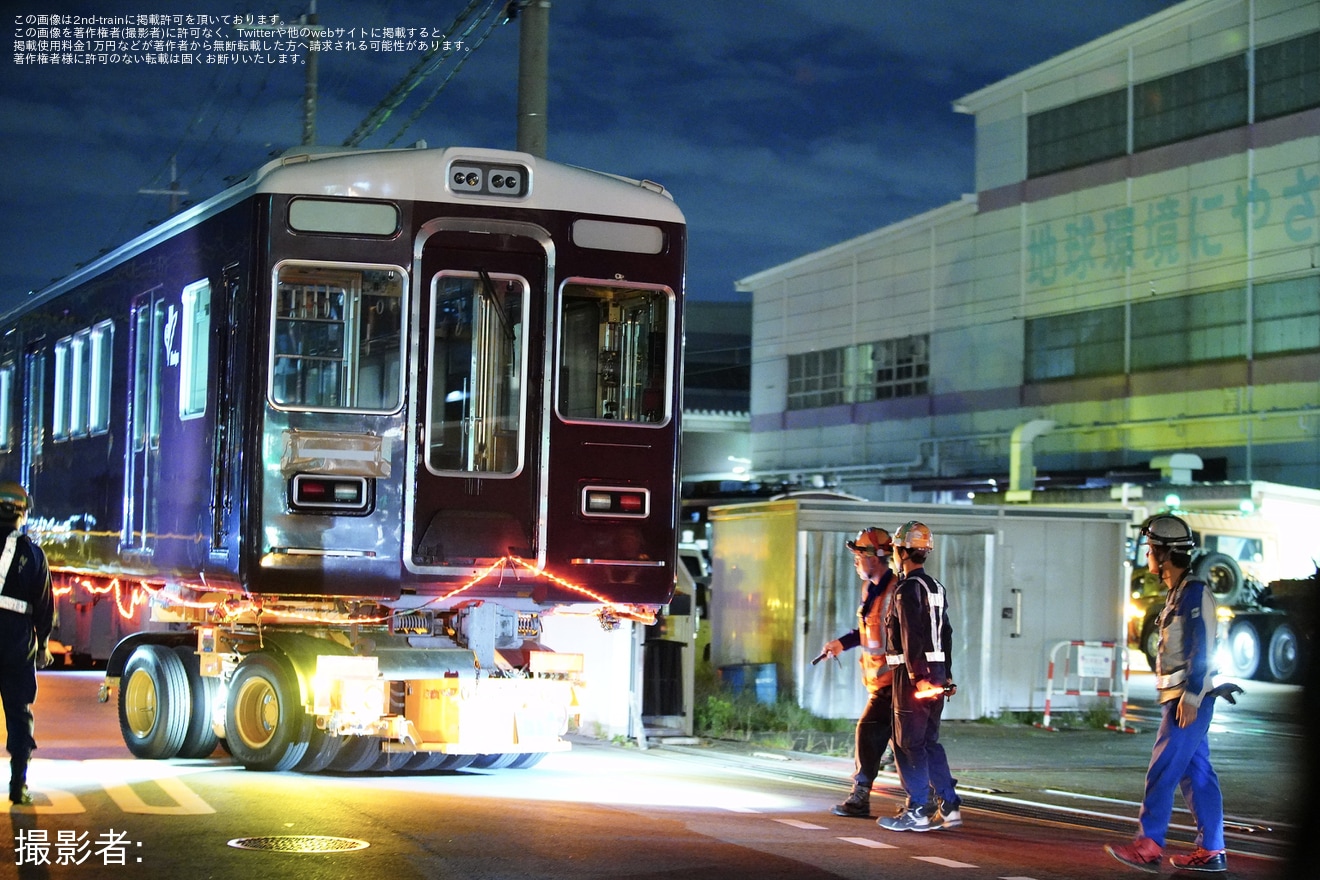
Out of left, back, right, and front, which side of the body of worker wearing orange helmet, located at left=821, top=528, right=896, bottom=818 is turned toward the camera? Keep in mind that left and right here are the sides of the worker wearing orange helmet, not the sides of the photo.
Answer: left

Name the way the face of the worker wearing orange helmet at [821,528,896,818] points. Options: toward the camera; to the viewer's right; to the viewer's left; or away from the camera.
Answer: to the viewer's left

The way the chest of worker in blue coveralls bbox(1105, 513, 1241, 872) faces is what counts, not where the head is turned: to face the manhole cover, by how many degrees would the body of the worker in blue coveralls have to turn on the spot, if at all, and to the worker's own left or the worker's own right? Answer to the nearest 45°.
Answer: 0° — they already face it

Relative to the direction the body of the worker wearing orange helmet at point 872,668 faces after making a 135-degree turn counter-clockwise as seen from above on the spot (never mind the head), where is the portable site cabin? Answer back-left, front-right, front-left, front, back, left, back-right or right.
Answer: back-left

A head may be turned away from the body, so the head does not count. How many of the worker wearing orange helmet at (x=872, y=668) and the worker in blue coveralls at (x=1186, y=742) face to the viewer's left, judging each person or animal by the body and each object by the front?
2

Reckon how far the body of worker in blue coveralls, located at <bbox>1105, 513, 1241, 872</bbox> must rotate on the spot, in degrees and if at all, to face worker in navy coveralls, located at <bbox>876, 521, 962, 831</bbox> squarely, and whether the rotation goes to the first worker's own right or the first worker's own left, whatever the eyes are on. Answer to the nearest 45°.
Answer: approximately 45° to the first worker's own right

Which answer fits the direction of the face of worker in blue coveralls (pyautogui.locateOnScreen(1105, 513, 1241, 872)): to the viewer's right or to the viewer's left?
to the viewer's left

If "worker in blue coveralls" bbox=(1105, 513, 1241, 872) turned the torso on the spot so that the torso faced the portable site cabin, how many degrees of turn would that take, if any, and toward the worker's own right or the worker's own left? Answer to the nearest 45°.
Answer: approximately 90° to the worker's own right

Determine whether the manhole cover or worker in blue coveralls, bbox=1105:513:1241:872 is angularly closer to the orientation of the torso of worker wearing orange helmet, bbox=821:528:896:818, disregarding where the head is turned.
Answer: the manhole cover

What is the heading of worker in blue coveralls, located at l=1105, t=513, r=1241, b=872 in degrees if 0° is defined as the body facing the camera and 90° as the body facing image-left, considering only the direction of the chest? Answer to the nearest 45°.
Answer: approximately 90°
